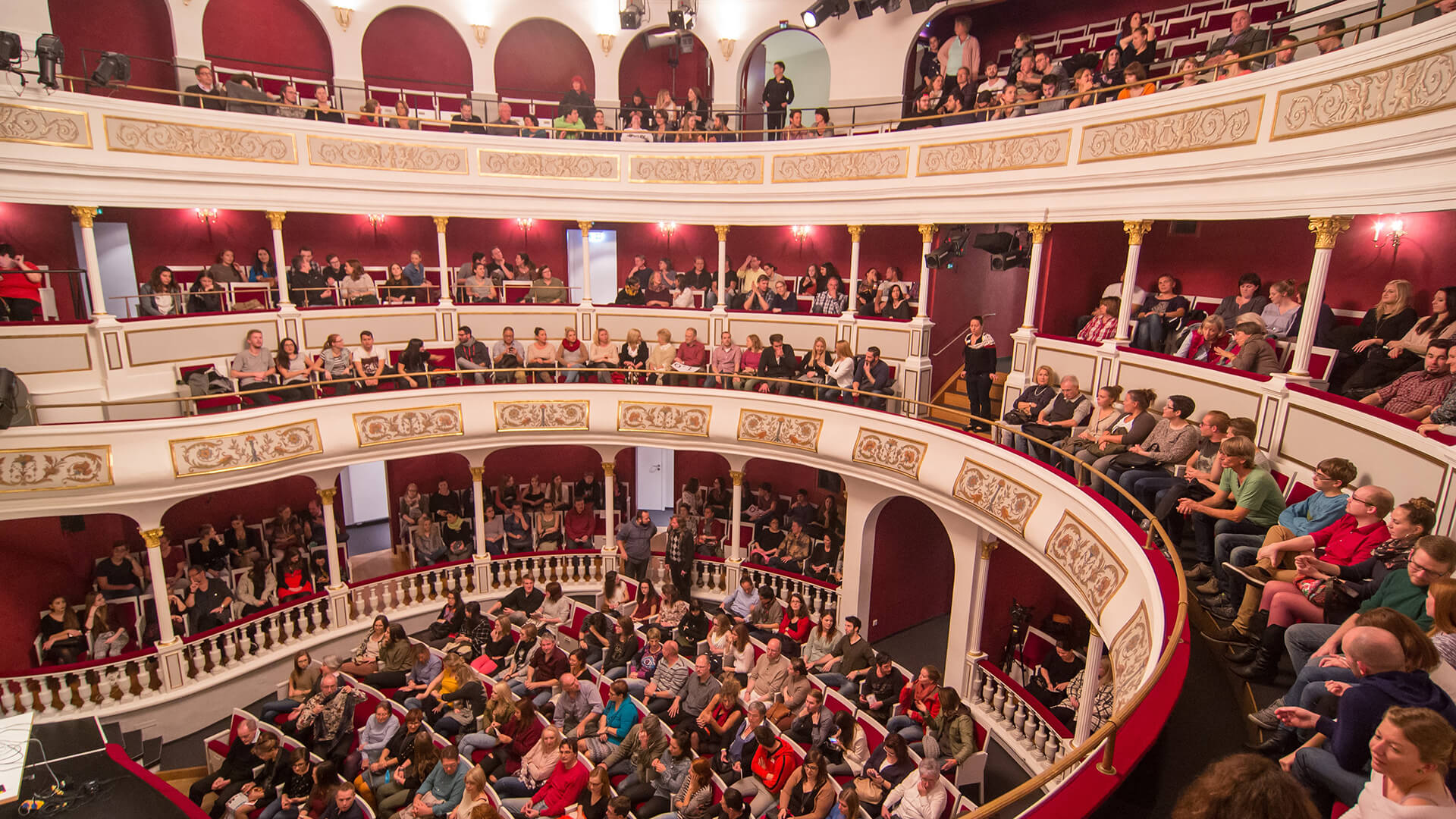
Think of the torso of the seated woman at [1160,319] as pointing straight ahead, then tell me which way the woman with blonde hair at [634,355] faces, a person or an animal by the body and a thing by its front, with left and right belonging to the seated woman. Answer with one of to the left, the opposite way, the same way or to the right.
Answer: to the left

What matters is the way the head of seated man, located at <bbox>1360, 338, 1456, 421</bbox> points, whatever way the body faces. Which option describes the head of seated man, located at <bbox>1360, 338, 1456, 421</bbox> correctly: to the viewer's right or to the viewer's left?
to the viewer's left

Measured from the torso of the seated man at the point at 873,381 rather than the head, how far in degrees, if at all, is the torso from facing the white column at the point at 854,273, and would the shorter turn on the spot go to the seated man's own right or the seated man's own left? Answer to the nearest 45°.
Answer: approximately 135° to the seated man's own right

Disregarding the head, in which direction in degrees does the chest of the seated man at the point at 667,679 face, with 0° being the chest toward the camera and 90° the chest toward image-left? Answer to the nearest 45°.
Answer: approximately 45°

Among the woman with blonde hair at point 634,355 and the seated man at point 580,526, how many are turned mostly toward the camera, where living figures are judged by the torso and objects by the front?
2

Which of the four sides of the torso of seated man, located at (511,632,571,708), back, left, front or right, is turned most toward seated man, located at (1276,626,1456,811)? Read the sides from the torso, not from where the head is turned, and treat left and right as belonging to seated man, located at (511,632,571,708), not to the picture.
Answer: left

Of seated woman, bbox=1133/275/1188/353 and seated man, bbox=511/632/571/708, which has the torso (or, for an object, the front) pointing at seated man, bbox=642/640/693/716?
the seated woman

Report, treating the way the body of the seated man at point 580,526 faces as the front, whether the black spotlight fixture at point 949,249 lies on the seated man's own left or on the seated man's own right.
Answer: on the seated man's own left

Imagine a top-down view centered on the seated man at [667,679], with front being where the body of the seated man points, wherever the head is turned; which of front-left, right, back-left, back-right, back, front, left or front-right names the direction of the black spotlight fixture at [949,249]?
back
